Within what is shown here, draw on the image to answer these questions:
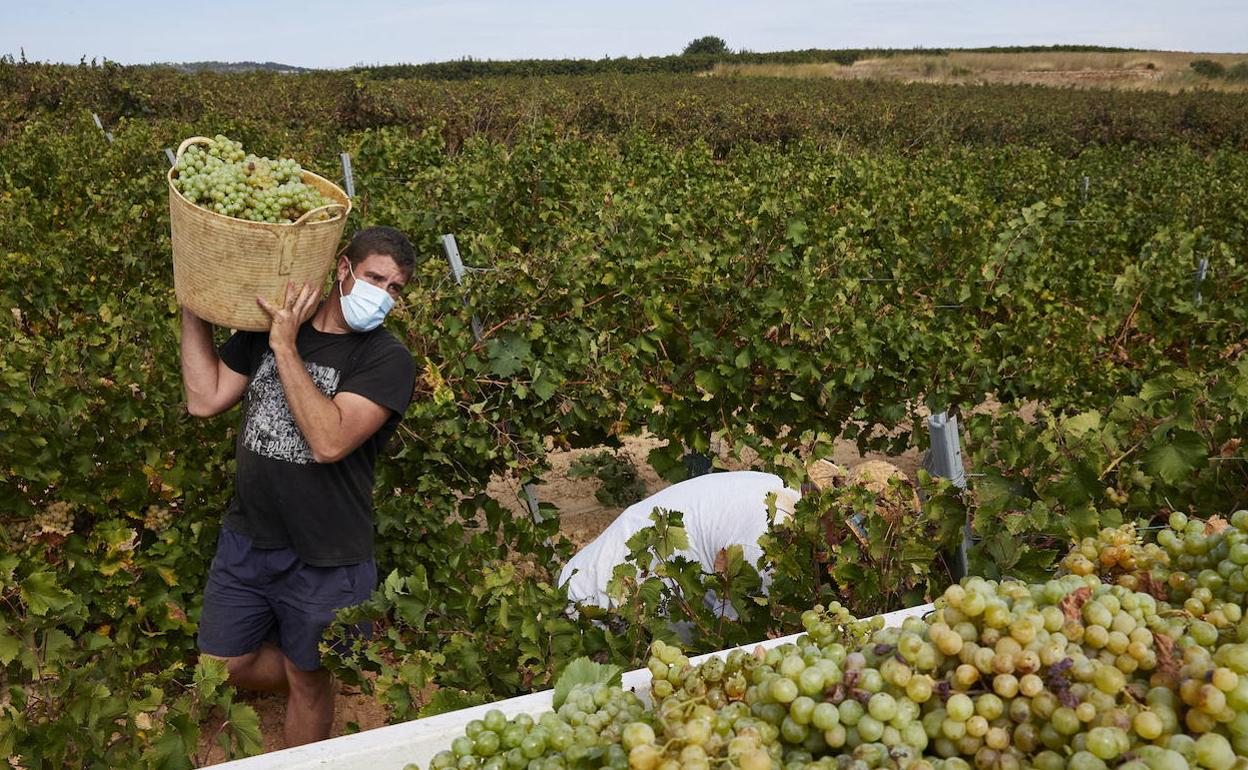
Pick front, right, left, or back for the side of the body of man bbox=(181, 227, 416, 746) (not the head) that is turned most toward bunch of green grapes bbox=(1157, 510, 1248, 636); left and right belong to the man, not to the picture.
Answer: left

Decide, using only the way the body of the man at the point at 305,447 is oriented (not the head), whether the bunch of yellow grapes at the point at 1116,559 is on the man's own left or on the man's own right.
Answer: on the man's own left

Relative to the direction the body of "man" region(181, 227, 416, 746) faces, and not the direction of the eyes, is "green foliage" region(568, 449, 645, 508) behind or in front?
behind

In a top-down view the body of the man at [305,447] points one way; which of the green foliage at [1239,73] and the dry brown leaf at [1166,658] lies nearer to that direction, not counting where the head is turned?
the dry brown leaf

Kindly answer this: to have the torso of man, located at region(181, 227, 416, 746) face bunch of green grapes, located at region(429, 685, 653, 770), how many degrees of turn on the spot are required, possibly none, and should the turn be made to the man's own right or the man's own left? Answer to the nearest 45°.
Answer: approximately 45° to the man's own left

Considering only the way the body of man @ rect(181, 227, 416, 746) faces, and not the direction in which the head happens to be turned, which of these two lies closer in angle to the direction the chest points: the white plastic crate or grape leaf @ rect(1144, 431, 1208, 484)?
the white plastic crate

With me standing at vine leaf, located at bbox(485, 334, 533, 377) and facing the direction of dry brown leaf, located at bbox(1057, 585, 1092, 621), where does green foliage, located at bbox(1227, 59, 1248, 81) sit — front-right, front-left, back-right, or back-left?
back-left

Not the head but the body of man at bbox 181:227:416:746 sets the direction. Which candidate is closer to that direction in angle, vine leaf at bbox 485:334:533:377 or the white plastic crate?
the white plastic crate

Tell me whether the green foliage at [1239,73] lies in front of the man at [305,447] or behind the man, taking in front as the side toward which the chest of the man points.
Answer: behind

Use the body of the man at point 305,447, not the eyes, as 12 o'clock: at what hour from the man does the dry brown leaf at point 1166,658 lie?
The dry brown leaf is roughly at 10 o'clock from the man.

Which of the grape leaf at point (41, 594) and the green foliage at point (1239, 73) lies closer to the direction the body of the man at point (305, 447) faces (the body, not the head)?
the grape leaf
